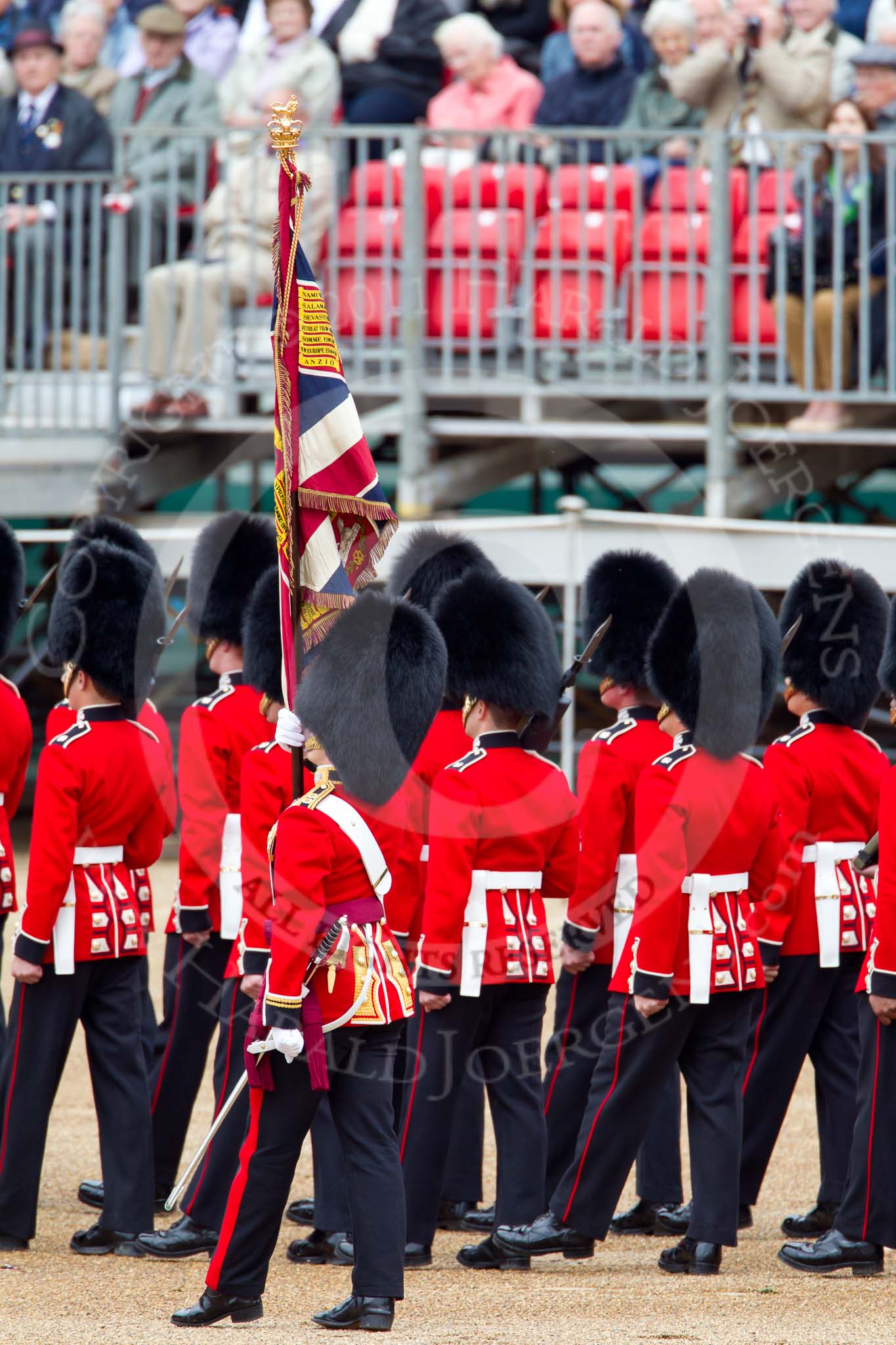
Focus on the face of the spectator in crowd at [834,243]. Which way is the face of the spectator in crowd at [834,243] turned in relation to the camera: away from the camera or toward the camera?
toward the camera

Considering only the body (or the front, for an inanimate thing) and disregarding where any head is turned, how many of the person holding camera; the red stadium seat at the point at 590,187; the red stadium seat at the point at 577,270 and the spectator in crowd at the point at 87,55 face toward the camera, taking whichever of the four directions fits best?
4

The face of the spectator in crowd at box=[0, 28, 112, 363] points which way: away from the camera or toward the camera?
toward the camera

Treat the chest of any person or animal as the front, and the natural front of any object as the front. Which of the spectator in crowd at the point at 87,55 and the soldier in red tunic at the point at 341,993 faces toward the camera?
the spectator in crowd

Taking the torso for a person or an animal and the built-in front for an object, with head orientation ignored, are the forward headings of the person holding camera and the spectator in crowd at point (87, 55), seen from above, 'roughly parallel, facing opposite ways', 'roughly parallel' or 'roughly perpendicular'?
roughly parallel

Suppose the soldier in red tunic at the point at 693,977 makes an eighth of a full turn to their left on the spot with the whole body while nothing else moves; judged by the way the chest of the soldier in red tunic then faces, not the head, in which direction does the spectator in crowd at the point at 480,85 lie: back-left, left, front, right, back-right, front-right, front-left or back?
right

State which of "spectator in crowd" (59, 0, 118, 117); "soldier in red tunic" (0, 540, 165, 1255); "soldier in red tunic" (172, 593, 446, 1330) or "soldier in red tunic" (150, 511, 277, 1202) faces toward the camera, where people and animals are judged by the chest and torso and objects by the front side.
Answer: the spectator in crowd

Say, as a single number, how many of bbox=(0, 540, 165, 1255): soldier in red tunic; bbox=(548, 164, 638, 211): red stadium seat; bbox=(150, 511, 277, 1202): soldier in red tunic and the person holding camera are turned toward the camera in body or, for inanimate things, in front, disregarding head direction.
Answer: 2

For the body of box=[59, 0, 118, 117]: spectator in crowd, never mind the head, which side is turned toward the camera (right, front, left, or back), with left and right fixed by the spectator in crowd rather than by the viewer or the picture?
front

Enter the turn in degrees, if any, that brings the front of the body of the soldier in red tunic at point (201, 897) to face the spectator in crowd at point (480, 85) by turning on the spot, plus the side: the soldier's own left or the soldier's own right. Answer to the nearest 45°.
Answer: approximately 45° to the soldier's own right

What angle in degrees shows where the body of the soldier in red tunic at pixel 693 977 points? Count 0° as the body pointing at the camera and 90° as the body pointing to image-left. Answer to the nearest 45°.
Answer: approximately 135°

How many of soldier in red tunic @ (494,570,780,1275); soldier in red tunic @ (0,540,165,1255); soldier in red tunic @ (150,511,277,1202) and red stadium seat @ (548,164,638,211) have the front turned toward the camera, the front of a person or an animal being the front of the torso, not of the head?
1

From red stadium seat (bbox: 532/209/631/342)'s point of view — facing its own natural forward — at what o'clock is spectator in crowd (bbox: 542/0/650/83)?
The spectator in crowd is roughly at 6 o'clock from the red stadium seat.

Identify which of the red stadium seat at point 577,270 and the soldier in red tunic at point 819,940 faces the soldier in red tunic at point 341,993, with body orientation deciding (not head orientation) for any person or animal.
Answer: the red stadium seat

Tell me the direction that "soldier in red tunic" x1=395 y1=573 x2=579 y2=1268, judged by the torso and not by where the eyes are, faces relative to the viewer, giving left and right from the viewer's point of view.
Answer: facing away from the viewer and to the left of the viewer

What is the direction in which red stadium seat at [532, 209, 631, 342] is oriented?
toward the camera

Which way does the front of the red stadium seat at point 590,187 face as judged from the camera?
facing the viewer

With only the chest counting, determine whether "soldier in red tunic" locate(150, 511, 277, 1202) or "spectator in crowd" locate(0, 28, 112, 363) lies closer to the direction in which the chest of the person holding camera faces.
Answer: the soldier in red tunic

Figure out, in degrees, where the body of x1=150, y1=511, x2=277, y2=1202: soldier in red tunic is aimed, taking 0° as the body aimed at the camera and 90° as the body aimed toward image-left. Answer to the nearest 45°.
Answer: approximately 135°

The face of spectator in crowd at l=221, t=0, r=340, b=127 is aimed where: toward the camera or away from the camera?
toward the camera
